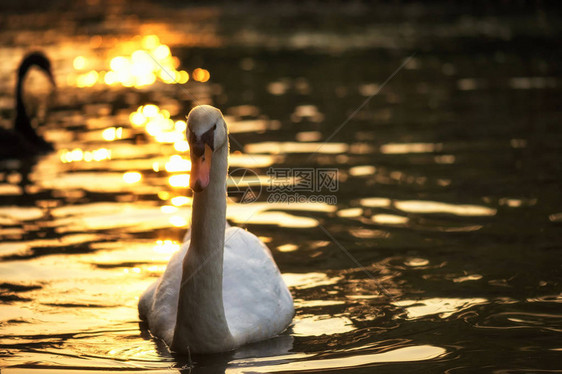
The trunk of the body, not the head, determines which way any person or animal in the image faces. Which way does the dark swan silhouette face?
to the viewer's right

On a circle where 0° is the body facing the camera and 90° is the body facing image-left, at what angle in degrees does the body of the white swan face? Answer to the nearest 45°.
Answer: approximately 0°

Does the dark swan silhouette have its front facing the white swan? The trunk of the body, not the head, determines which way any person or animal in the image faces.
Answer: no

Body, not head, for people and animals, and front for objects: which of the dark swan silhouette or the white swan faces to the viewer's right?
the dark swan silhouette

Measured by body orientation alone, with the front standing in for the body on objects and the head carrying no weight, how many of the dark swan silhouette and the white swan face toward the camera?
1

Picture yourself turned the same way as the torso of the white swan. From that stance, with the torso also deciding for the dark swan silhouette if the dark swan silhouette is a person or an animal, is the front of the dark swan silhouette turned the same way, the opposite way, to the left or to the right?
to the left

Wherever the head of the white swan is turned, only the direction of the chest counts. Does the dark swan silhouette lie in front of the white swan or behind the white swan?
behind
